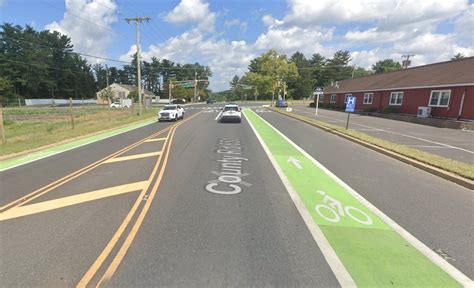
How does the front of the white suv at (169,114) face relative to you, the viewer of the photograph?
facing the viewer and to the left of the viewer

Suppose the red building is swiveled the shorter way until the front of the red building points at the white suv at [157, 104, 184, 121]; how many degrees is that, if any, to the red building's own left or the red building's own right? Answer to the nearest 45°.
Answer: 0° — it already faces it

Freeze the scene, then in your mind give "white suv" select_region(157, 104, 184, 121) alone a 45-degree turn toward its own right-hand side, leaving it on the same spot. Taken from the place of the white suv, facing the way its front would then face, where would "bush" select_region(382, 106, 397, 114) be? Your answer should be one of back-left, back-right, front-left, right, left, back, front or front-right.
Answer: back

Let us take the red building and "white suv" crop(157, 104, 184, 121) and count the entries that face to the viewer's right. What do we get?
0
